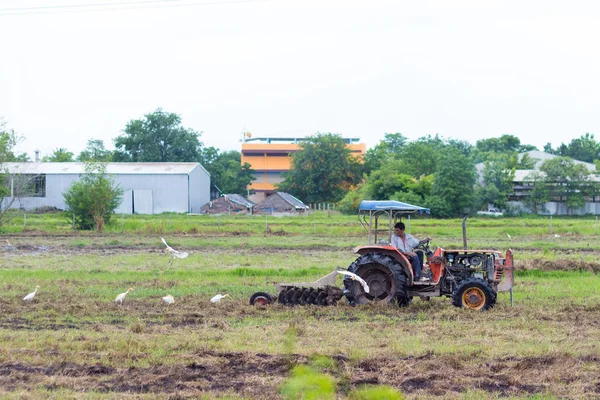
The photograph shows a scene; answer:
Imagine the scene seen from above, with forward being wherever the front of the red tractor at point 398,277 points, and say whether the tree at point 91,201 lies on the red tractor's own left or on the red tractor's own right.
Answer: on the red tractor's own left

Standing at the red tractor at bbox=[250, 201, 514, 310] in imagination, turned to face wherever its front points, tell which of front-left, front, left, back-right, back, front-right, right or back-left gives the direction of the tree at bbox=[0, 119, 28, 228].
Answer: back-left

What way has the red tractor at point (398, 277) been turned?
to the viewer's right
